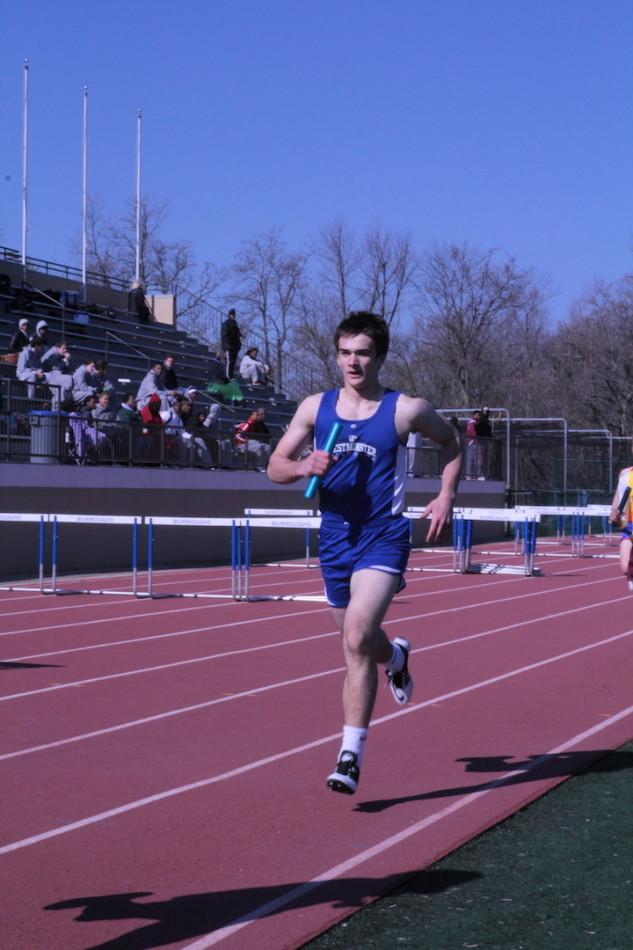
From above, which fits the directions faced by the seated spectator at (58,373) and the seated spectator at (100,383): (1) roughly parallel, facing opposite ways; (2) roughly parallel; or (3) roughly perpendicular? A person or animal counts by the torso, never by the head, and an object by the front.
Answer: roughly parallel

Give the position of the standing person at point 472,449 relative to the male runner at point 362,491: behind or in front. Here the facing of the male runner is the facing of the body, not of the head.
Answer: behind

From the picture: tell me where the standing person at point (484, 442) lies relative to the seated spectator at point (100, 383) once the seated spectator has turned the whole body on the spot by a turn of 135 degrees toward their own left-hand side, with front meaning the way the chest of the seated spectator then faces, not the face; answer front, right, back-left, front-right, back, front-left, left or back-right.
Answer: front-right

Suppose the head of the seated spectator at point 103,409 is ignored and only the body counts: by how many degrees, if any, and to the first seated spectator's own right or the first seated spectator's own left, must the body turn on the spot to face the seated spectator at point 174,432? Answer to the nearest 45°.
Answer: approximately 90° to the first seated spectator's own left

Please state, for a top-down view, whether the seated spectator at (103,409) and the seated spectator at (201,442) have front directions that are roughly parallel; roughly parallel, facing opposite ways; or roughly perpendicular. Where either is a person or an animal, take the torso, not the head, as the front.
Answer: roughly parallel

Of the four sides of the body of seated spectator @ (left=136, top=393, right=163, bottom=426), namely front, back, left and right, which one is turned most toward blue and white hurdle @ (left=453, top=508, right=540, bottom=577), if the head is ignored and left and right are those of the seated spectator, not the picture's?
front

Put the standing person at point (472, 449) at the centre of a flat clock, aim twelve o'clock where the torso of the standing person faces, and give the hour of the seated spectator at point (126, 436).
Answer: The seated spectator is roughly at 4 o'clock from the standing person.

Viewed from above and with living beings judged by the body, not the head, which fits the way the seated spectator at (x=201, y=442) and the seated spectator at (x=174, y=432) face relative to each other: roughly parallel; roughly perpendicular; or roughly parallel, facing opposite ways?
roughly parallel

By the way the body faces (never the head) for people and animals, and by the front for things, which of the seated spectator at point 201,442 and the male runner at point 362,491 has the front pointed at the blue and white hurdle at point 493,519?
the seated spectator

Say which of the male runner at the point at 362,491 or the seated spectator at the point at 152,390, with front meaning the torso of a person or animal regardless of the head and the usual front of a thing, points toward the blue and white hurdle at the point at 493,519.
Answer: the seated spectator

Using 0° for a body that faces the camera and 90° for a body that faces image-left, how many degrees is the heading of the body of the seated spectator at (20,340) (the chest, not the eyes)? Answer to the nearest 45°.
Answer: approximately 315°

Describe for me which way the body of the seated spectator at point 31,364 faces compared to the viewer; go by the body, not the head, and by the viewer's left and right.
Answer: facing the viewer and to the right of the viewer

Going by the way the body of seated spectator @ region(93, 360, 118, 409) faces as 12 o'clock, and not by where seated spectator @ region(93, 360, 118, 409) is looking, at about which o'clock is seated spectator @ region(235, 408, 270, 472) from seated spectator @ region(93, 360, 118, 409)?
seated spectator @ region(235, 408, 270, 472) is roughly at 9 o'clock from seated spectator @ region(93, 360, 118, 409).
